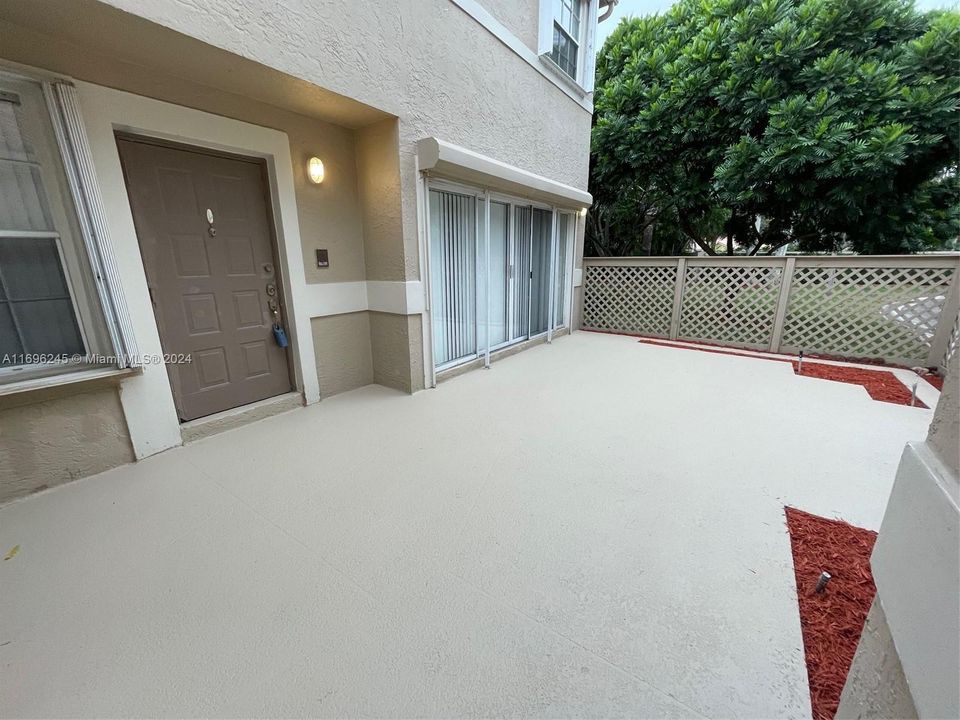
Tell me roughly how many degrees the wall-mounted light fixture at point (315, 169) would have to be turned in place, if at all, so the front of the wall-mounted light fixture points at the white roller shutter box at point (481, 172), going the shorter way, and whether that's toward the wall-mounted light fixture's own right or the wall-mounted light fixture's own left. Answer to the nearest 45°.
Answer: approximately 45° to the wall-mounted light fixture's own left

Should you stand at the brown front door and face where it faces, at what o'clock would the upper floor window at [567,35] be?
The upper floor window is roughly at 10 o'clock from the brown front door.

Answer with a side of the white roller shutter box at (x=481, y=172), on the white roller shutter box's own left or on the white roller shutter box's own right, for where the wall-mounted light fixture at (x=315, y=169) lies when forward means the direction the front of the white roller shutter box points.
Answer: on the white roller shutter box's own right

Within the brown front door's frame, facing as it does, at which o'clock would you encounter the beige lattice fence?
The beige lattice fence is roughly at 11 o'clock from the brown front door.

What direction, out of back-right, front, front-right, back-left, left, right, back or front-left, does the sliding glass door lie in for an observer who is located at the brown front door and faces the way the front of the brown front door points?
front-left

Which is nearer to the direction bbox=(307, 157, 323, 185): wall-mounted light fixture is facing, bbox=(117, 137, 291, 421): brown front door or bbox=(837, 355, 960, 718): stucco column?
the stucco column

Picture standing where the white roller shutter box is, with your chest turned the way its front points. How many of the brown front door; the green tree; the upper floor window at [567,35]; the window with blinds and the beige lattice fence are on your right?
2

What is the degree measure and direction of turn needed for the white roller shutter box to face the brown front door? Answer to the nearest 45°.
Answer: approximately 90° to its right

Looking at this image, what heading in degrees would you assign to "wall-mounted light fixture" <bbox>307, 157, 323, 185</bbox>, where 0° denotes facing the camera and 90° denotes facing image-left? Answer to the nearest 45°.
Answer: approximately 315°
